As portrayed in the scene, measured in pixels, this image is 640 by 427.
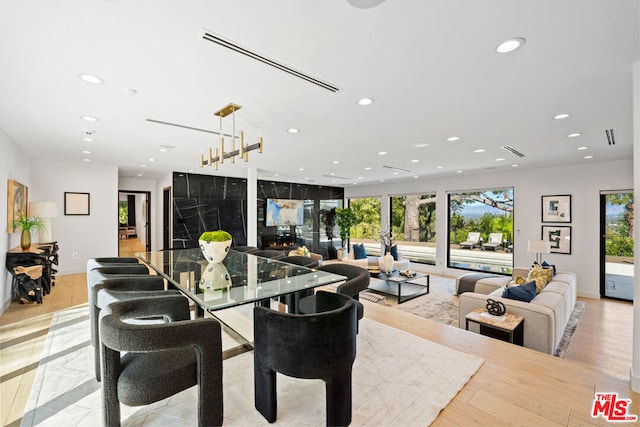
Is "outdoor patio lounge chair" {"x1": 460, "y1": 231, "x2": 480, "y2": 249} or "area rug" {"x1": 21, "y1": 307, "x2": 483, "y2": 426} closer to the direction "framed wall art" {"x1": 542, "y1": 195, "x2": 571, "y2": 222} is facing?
the area rug

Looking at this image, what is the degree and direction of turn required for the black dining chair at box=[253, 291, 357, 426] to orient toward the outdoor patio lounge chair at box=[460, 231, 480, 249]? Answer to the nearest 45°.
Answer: approximately 90° to its right

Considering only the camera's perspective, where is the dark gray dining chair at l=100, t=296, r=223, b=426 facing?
facing away from the viewer and to the right of the viewer

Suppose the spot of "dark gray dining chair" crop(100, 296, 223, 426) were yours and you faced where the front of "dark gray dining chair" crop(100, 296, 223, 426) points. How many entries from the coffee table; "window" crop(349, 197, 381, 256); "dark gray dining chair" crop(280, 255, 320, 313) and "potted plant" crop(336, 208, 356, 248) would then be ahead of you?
4

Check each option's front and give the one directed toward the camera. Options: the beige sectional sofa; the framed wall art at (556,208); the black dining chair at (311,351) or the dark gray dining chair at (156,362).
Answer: the framed wall art

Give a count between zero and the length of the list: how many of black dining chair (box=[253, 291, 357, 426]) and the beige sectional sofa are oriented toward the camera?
0

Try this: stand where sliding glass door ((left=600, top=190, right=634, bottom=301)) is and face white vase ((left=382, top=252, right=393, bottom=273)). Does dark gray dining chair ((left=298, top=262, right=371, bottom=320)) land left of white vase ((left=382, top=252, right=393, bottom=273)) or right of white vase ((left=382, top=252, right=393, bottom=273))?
left

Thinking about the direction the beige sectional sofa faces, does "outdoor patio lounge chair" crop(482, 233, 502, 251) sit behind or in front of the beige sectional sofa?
in front

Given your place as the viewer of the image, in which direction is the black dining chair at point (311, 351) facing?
facing away from the viewer and to the left of the viewer

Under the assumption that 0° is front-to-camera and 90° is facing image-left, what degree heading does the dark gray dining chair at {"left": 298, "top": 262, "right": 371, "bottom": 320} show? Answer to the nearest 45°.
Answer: approximately 45°

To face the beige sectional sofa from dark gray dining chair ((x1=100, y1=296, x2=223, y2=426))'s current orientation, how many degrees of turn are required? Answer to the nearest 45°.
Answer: approximately 45° to its right

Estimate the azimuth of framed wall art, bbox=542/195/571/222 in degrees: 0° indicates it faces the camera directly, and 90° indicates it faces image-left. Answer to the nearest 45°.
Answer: approximately 0°
